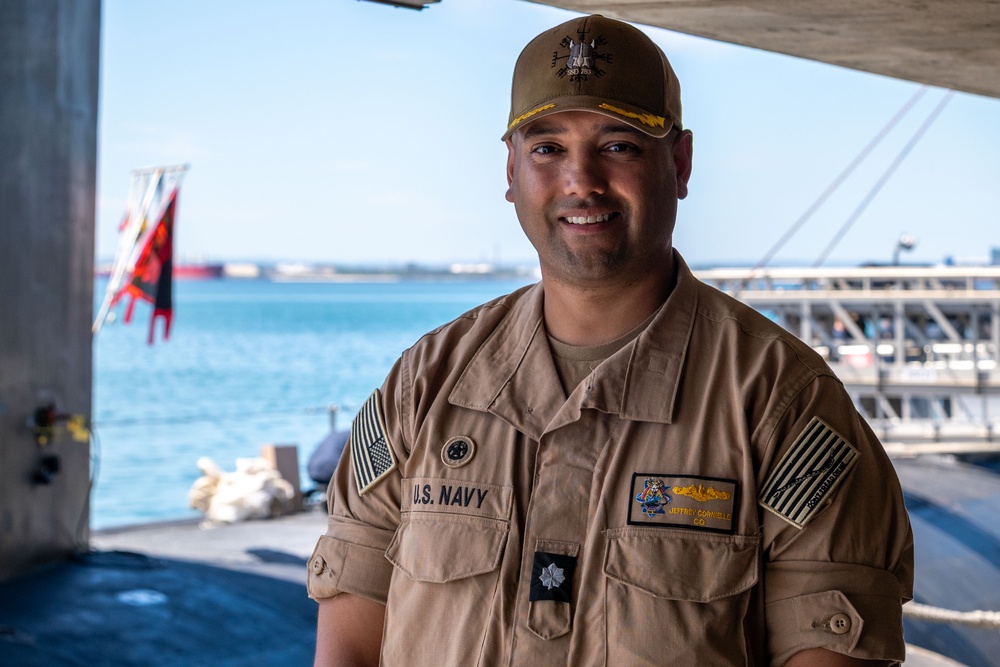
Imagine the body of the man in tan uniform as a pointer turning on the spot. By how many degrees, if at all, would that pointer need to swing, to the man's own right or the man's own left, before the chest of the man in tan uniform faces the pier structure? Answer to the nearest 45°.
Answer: approximately 180°

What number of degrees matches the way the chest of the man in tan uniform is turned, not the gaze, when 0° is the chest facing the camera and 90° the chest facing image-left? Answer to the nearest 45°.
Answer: approximately 0°

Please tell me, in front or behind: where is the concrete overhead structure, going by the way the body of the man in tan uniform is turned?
behind

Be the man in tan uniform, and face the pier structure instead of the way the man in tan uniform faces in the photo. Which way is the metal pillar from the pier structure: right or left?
left
